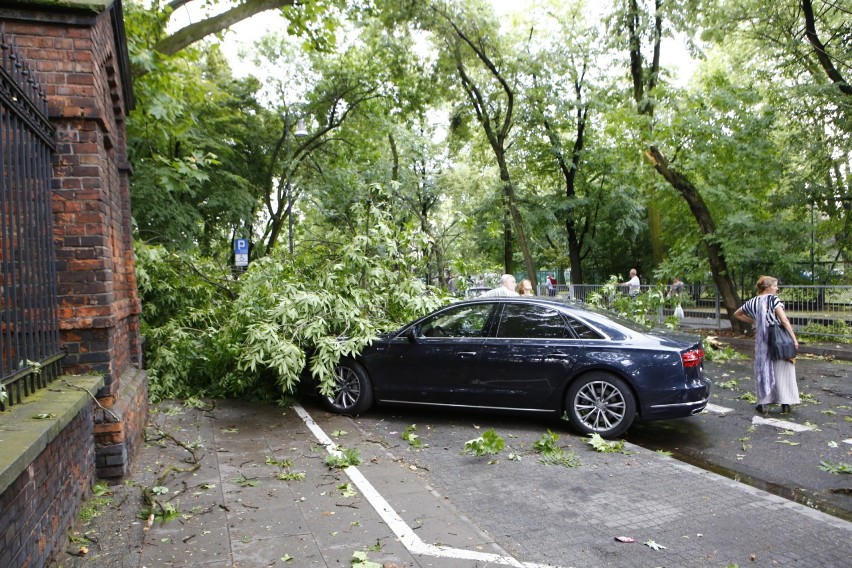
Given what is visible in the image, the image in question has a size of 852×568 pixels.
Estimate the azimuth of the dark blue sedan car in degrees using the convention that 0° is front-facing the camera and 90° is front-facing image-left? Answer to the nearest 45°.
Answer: approximately 90°

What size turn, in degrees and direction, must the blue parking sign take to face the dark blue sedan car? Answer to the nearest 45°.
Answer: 0° — it already faces it

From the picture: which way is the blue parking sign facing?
toward the camera

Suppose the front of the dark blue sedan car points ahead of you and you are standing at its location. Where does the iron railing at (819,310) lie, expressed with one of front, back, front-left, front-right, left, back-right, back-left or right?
back-right

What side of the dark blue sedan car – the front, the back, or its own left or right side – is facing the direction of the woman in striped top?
back

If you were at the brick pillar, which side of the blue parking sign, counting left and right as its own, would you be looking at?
front

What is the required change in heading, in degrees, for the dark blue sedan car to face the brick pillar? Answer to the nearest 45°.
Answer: approximately 45° to its left

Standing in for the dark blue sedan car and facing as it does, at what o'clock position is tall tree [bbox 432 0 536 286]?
The tall tree is roughly at 3 o'clock from the dark blue sedan car.

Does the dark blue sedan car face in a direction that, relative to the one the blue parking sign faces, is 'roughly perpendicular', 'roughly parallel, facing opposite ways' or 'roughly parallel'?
roughly perpendicular

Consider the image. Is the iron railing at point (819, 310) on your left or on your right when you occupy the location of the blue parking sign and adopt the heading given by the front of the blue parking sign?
on your left

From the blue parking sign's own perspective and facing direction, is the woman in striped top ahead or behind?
ahead

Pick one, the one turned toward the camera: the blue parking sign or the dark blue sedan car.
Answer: the blue parking sign

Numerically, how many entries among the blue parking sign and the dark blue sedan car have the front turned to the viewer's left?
1

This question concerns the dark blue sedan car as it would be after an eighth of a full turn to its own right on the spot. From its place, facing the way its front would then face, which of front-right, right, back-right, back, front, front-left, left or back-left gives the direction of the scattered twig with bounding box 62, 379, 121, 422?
left
